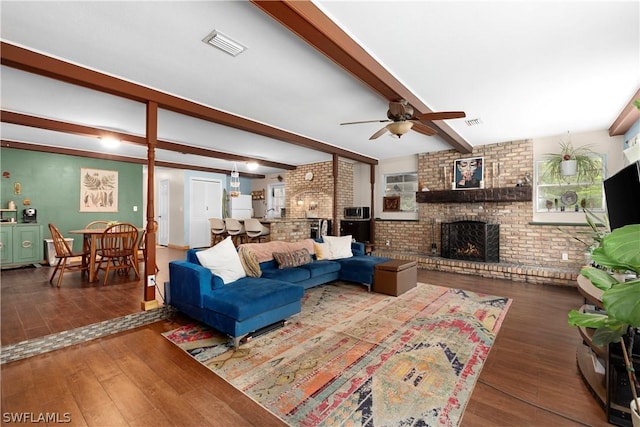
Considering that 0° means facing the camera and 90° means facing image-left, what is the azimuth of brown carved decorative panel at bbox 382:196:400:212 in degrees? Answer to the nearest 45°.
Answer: approximately 0°

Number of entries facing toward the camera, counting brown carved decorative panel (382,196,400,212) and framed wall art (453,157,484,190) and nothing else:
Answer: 2

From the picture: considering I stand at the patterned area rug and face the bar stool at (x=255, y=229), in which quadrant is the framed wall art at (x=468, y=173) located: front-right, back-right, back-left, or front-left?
front-right

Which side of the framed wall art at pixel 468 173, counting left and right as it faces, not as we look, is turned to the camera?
front

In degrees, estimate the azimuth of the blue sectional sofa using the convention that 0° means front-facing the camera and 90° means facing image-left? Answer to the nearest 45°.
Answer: approximately 315°

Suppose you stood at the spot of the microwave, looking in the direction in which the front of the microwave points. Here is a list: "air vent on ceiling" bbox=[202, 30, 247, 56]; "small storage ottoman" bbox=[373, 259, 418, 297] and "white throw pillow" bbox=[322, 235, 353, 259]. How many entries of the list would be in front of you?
3

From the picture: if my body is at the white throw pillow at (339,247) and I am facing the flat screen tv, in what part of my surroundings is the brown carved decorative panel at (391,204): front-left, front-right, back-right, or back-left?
back-left

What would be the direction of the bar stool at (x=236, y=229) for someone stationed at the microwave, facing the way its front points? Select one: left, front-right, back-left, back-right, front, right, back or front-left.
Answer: right

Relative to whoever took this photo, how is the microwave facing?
facing the viewer

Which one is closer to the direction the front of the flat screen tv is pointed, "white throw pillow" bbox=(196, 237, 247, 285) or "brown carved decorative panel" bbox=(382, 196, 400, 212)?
the white throw pillow

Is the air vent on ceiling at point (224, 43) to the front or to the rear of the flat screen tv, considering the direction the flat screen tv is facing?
to the front

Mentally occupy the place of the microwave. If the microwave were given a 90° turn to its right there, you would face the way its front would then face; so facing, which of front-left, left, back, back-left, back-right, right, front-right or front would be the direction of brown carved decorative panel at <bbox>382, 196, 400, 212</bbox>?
back

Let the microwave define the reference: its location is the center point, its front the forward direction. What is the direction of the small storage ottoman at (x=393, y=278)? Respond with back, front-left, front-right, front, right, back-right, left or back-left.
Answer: front

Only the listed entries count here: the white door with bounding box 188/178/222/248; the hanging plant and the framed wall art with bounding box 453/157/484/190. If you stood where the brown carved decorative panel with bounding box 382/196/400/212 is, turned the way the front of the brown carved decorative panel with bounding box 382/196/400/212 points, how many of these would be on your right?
1

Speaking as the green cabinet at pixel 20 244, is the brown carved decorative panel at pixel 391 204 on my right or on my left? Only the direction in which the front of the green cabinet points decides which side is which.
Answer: on my left

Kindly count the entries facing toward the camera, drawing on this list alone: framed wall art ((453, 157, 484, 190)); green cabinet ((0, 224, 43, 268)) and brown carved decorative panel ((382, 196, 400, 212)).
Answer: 3

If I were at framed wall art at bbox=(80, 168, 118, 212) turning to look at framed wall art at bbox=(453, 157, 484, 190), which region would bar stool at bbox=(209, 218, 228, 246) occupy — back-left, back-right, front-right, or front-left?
front-left
